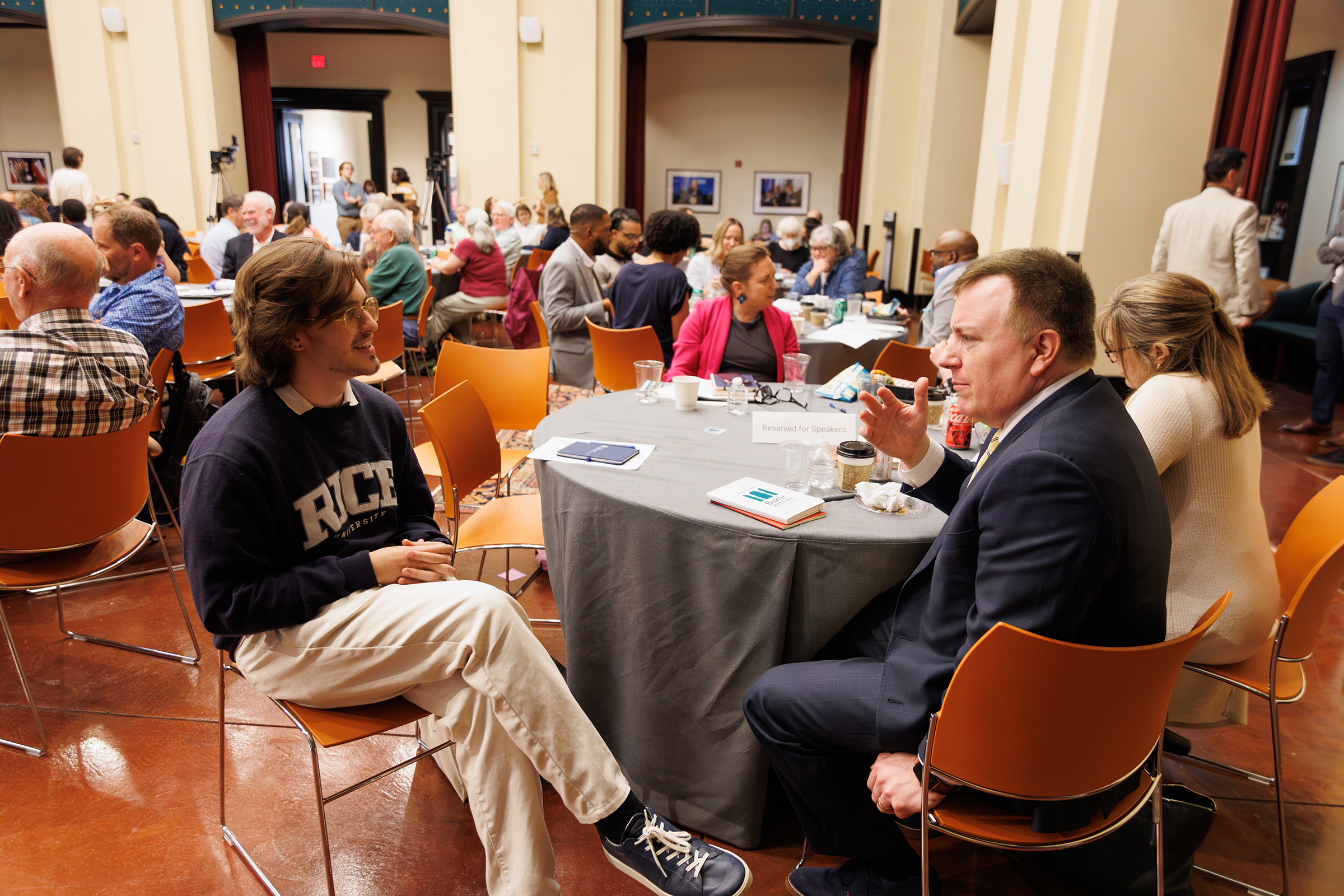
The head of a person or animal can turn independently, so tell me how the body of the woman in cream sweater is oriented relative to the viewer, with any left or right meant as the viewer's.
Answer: facing away from the viewer and to the left of the viewer

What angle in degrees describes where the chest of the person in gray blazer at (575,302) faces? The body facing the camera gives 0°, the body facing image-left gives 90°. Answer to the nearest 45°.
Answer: approximately 270°

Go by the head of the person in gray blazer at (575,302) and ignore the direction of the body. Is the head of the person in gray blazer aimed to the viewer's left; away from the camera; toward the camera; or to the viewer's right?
to the viewer's right

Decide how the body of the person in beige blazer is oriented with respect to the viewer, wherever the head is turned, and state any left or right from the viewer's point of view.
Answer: facing away from the viewer and to the right of the viewer

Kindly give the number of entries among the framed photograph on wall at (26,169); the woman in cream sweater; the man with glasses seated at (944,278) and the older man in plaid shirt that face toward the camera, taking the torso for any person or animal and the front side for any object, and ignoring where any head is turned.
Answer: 1

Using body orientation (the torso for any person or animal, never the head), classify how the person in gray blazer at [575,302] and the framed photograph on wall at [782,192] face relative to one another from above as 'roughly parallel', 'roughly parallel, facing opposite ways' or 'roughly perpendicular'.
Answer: roughly perpendicular

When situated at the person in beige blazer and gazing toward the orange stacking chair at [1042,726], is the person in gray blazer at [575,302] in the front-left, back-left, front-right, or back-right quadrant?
front-right

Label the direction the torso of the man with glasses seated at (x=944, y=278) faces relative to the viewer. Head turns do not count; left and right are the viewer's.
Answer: facing to the left of the viewer

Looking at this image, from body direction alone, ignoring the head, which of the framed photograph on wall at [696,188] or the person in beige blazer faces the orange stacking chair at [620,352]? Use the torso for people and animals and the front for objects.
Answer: the framed photograph on wall

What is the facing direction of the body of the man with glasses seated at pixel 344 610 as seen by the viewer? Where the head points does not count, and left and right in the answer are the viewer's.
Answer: facing the viewer and to the right of the viewer

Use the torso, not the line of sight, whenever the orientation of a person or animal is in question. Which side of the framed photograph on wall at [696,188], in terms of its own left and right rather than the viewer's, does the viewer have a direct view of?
front

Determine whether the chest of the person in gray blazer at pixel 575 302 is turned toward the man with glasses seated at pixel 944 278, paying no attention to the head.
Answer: yes

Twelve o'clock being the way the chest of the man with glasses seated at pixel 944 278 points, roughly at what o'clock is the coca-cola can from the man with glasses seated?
The coca-cola can is roughly at 9 o'clock from the man with glasses seated.

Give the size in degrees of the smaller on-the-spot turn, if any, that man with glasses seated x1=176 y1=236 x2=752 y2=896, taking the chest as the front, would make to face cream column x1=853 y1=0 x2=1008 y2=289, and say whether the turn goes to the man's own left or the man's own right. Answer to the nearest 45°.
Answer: approximately 90° to the man's own left

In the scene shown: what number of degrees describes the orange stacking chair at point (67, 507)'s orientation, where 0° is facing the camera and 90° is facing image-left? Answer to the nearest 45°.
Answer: approximately 135°

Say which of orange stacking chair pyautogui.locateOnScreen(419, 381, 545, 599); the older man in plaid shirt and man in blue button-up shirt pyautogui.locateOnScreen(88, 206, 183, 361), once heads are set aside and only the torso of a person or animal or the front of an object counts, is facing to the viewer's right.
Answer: the orange stacking chair

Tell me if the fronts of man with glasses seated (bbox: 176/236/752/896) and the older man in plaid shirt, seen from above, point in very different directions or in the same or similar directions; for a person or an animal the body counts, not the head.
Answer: very different directions

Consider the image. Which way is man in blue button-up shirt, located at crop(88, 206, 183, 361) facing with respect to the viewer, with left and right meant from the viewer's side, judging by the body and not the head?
facing to the left of the viewer
